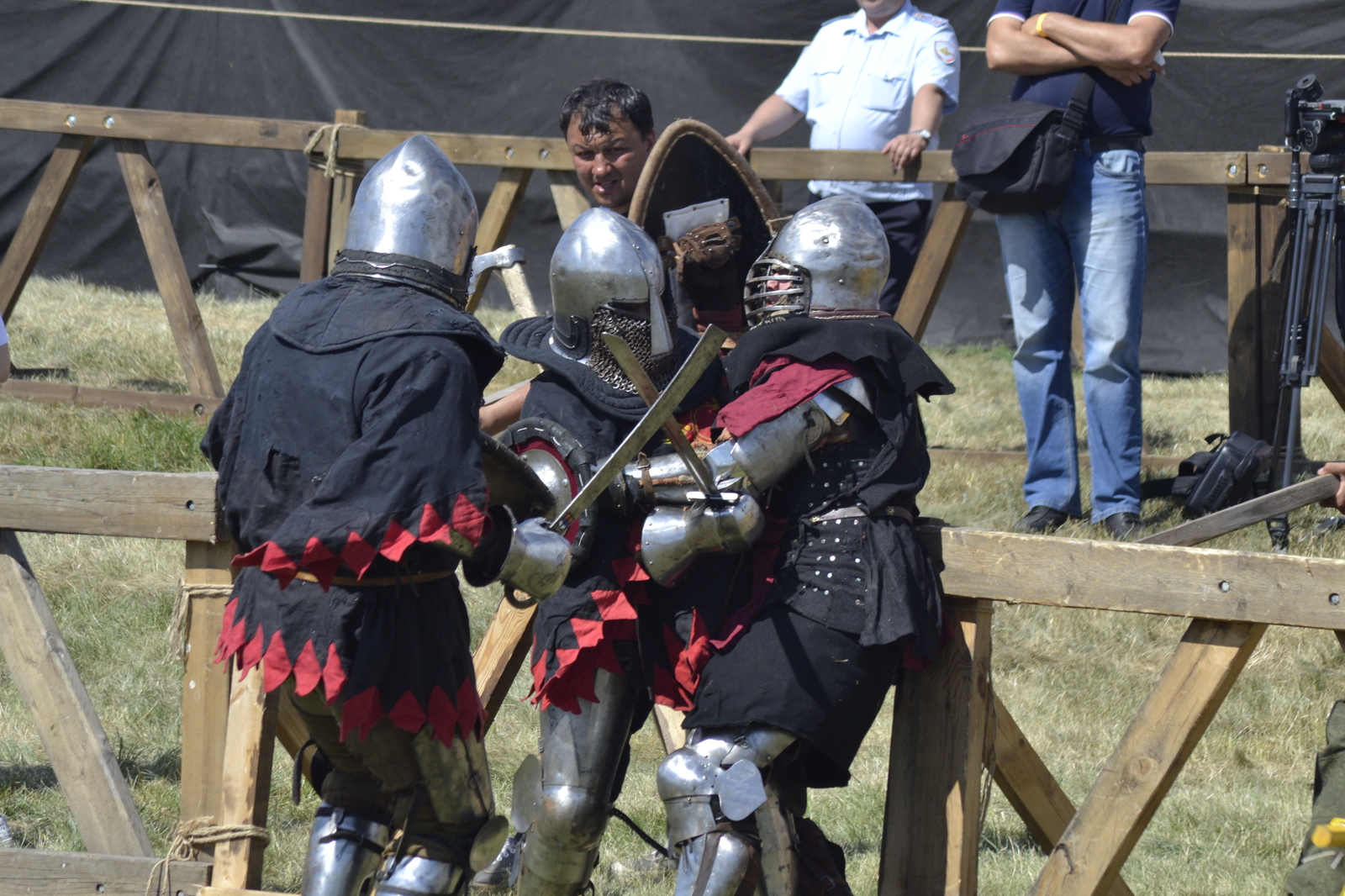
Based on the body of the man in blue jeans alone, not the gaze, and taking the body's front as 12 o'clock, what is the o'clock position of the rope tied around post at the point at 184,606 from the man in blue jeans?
The rope tied around post is roughly at 1 o'clock from the man in blue jeans.

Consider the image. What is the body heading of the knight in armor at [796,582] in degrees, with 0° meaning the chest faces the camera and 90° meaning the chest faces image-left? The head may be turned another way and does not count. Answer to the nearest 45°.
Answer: approximately 90°

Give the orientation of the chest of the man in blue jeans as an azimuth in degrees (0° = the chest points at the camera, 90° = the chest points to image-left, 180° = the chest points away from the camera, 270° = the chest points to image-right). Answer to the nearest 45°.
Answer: approximately 0°

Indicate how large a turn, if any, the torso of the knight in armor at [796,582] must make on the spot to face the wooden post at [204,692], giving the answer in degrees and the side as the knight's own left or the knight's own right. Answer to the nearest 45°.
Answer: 0° — they already face it

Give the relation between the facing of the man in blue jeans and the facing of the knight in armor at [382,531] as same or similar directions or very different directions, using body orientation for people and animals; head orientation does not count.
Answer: very different directions

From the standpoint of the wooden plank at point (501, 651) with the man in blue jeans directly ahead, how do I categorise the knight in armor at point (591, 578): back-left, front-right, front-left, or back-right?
back-right

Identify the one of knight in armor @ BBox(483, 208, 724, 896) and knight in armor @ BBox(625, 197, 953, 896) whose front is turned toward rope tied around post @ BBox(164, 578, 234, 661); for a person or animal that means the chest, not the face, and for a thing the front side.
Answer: knight in armor @ BBox(625, 197, 953, 896)

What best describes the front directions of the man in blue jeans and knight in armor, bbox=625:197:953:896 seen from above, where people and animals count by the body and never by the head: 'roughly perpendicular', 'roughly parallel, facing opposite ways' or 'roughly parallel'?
roughly perpendicular

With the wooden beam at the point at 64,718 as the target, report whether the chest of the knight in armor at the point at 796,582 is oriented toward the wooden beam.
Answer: yes

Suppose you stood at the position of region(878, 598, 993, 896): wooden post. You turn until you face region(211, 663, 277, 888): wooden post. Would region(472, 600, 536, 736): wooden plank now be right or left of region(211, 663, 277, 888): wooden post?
right
